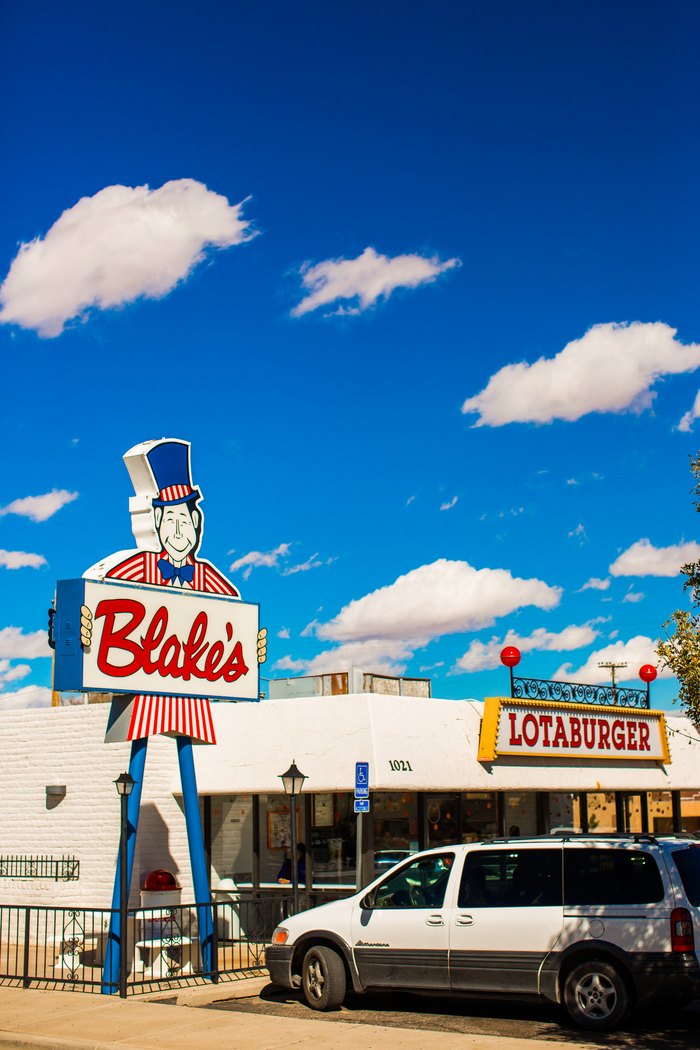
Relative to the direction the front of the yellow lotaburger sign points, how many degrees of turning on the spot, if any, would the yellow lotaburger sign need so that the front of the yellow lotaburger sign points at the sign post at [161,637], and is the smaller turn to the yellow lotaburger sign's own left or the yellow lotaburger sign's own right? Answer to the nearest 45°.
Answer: approximately 90° to the yellow lotaburger sign's own right

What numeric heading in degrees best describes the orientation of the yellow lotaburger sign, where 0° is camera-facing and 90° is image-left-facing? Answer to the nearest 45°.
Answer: approximately 315°

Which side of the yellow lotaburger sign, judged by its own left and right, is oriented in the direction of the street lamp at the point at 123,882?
right

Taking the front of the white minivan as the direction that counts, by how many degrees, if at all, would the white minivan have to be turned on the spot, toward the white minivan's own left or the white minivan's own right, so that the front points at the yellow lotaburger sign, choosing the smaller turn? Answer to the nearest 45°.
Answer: approximately 45° to the white minivan's own right

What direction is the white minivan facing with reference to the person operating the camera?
facing away from the viewer and to the left of the viewer

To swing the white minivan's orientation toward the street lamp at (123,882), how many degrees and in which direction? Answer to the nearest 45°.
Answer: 0° — it already faces it

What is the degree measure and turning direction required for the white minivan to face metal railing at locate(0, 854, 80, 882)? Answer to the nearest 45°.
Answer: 0° — it already faces it

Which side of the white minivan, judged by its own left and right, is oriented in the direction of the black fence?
front

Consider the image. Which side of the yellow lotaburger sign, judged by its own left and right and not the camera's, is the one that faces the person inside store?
right

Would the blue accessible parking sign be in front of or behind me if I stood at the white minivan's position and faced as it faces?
in front
